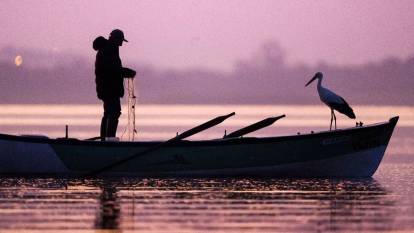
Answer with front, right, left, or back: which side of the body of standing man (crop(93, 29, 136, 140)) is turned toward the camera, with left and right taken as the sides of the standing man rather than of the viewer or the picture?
right

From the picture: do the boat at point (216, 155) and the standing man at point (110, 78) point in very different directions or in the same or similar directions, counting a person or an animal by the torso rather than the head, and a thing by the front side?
same or similar directions

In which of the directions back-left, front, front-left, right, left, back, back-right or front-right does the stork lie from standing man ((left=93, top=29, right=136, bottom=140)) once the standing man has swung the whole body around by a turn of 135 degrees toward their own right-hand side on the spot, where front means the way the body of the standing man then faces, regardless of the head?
back-left

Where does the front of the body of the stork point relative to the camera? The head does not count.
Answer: to the viewer's left

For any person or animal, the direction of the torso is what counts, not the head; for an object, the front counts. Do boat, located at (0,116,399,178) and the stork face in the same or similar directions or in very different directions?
very different directions

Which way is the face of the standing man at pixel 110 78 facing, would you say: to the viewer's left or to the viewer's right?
to the viewer's right

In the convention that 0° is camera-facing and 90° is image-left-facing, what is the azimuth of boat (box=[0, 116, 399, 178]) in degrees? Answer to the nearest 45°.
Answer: approximately 270°
